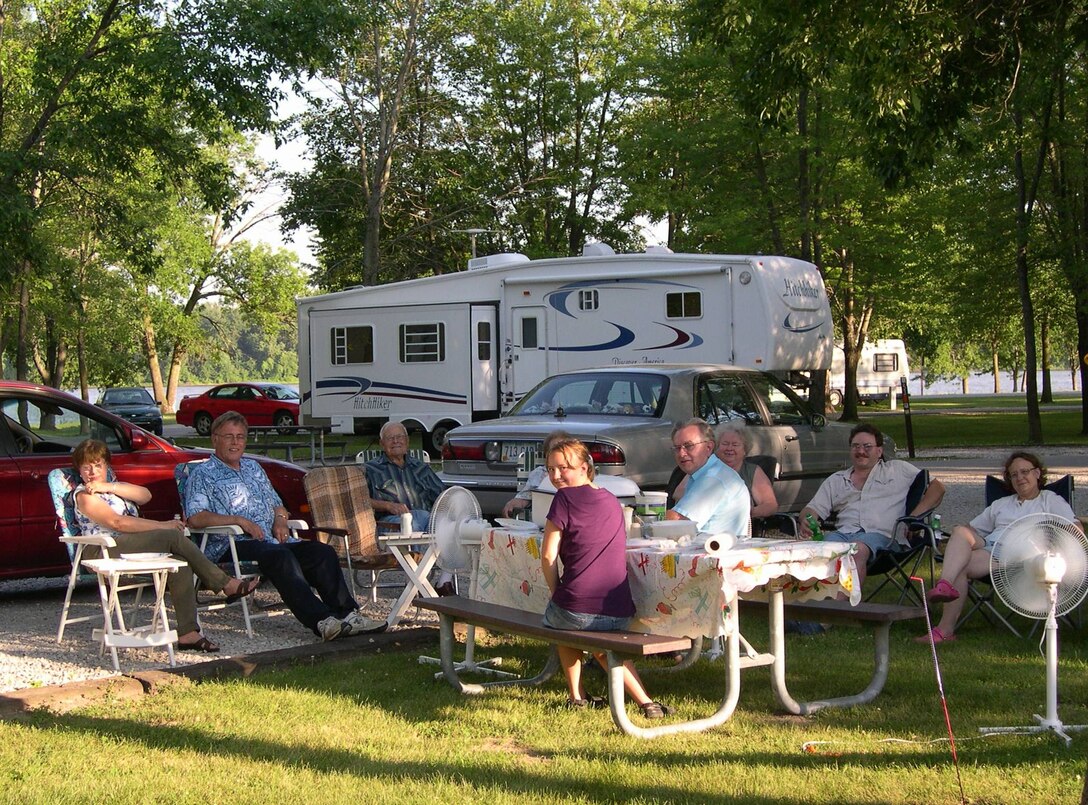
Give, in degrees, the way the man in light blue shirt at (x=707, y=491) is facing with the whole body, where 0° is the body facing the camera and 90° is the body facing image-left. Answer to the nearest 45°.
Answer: approximately 90°

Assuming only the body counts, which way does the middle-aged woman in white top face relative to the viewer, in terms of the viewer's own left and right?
facing the viewer and to the left of the viewer

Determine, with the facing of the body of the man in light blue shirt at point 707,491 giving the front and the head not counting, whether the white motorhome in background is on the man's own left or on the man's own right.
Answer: on the man's own right

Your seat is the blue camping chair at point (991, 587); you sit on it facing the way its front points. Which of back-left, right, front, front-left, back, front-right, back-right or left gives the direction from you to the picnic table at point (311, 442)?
right

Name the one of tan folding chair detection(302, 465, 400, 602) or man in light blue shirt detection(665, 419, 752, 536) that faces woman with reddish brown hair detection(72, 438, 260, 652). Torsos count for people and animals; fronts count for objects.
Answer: the man in light blue shirt

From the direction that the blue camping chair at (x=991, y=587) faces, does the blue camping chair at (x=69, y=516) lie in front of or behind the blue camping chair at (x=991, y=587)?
in front

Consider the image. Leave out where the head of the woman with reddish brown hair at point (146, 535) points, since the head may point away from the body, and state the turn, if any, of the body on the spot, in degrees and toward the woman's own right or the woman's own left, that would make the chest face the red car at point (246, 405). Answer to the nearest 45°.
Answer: approximately 135° to the woman's own left

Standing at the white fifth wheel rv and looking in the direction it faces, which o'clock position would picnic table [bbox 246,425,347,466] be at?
The picnic table is roughly at 5 o'clock from the white fifth wheel rv.

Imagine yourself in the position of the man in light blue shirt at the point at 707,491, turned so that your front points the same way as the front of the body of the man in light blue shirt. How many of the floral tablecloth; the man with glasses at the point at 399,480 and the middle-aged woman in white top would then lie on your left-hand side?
1

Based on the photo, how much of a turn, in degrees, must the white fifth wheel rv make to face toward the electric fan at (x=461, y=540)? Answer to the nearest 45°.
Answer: approximately 45° to its right

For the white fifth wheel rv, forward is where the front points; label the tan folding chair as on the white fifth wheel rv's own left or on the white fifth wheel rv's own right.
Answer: on the white fifth wheel rv's own right

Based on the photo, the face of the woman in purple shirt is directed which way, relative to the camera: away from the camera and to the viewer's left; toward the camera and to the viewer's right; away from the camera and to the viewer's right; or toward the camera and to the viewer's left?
toward the camera and to the viewer's left
